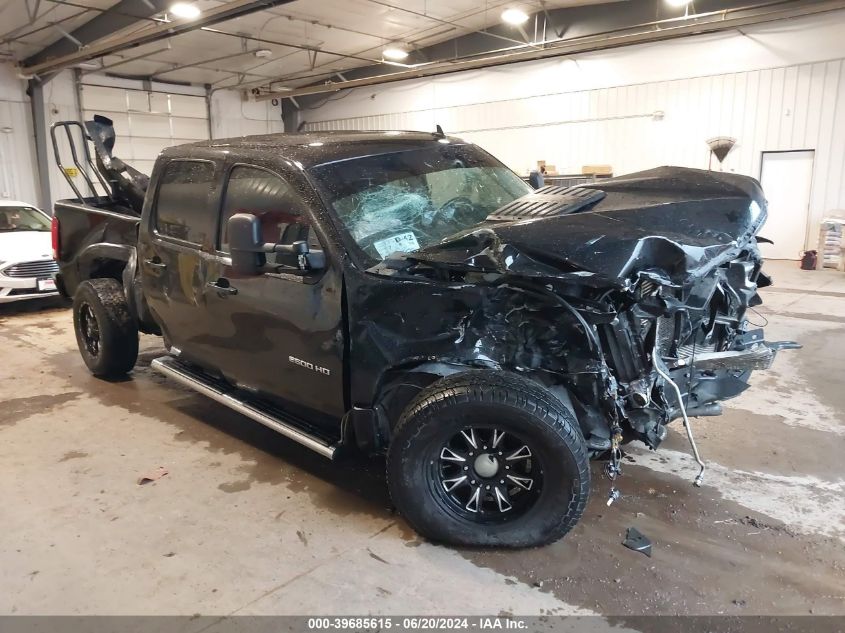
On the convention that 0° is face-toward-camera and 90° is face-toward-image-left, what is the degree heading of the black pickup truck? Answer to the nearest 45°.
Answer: approximately 315°

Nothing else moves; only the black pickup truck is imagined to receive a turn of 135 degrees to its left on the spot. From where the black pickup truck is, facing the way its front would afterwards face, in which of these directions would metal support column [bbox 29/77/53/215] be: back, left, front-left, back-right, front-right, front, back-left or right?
front-left

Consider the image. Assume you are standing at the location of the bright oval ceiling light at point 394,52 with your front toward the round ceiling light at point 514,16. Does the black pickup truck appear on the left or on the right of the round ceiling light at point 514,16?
right

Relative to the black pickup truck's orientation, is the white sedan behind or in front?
behind

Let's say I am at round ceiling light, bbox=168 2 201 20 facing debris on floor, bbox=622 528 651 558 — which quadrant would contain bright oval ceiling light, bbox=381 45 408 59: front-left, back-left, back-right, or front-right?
back-left

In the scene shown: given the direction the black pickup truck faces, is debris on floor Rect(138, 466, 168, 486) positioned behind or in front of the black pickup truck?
behind

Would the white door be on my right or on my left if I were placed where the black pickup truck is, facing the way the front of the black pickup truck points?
on my left

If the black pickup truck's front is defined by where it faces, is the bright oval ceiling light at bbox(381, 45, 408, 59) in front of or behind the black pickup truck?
behind

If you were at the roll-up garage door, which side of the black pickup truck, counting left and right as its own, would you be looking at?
back
